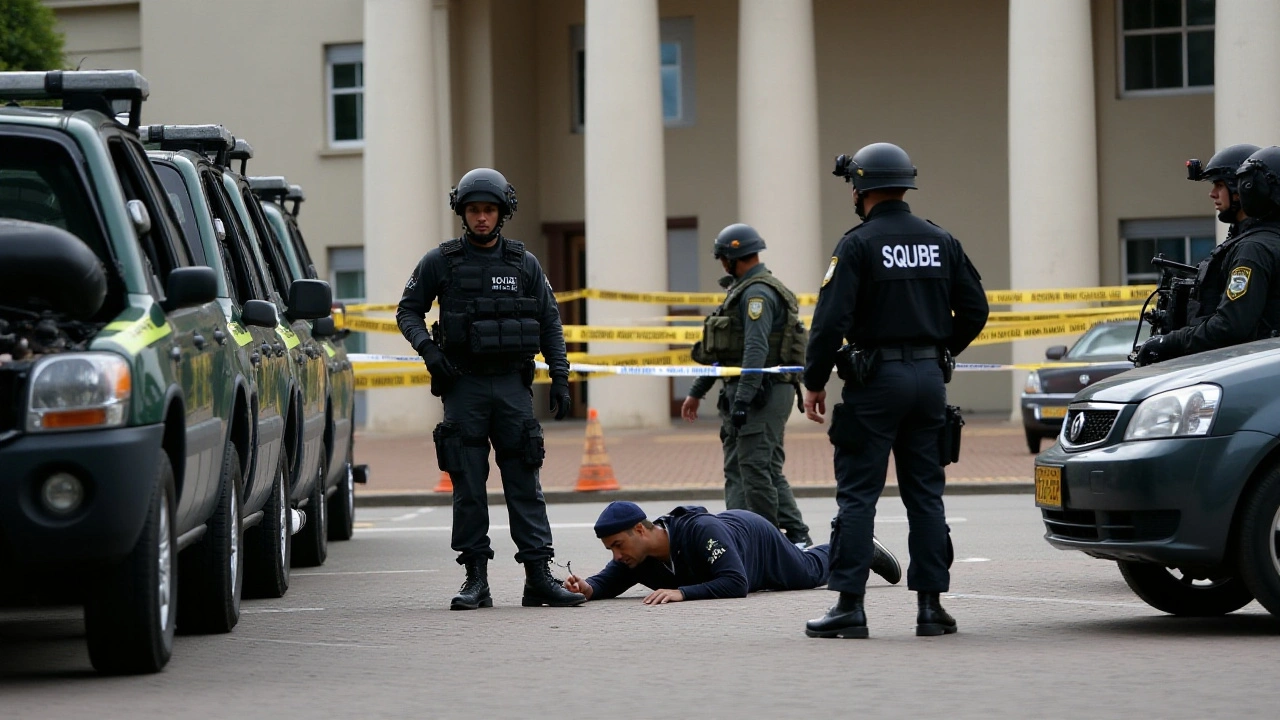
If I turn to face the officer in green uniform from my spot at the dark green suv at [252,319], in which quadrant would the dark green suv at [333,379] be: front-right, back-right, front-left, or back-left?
front-left

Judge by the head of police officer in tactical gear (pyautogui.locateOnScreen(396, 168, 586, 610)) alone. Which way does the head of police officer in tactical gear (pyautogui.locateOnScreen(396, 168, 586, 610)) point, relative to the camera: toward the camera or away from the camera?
toward the camera

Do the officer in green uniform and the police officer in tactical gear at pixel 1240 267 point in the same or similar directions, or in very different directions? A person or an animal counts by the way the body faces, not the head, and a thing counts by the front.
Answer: same or similar directions

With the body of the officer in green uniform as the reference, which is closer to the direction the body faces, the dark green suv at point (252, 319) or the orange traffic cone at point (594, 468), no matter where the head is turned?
the dark green suv

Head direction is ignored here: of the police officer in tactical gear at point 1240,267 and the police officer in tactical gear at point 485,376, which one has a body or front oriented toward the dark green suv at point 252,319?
the police officer in tactical gear at point 1240,267

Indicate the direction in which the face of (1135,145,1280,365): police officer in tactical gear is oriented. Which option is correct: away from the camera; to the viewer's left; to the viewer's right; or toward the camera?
to the viewer's left

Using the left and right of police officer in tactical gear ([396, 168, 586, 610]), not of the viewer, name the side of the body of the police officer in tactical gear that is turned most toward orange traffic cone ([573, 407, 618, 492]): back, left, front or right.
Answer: back

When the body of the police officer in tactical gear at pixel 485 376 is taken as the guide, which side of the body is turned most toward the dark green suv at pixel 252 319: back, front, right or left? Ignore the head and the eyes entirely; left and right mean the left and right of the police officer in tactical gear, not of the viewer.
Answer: right

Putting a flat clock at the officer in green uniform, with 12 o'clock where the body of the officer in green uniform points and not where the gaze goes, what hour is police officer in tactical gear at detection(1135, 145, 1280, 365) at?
The police officer in tactical gear is roughly at 8 o'clock from the officer in green uniform.

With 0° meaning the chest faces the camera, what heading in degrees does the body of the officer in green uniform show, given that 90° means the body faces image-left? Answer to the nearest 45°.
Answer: approximately 90°

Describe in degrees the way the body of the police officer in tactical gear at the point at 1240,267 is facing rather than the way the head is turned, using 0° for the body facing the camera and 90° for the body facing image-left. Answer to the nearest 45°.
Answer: approximately 90°

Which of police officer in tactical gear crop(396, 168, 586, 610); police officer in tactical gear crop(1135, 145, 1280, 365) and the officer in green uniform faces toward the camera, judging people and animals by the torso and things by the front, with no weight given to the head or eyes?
police officer in tactical gear crop(396, 168, 586, 610)

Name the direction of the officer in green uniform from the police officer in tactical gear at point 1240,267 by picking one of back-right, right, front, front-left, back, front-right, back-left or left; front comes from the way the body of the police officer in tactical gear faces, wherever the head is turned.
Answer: front-right

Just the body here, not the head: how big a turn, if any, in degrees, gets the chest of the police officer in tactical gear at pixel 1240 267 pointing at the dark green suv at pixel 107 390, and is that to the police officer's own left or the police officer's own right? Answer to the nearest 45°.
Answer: approximately 45° to the police officer's own left

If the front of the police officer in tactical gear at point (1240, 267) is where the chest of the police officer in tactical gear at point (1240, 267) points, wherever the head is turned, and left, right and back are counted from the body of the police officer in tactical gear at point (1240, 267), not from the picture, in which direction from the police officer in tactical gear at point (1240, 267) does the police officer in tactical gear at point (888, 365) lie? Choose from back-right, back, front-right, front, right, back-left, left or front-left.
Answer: front-left
